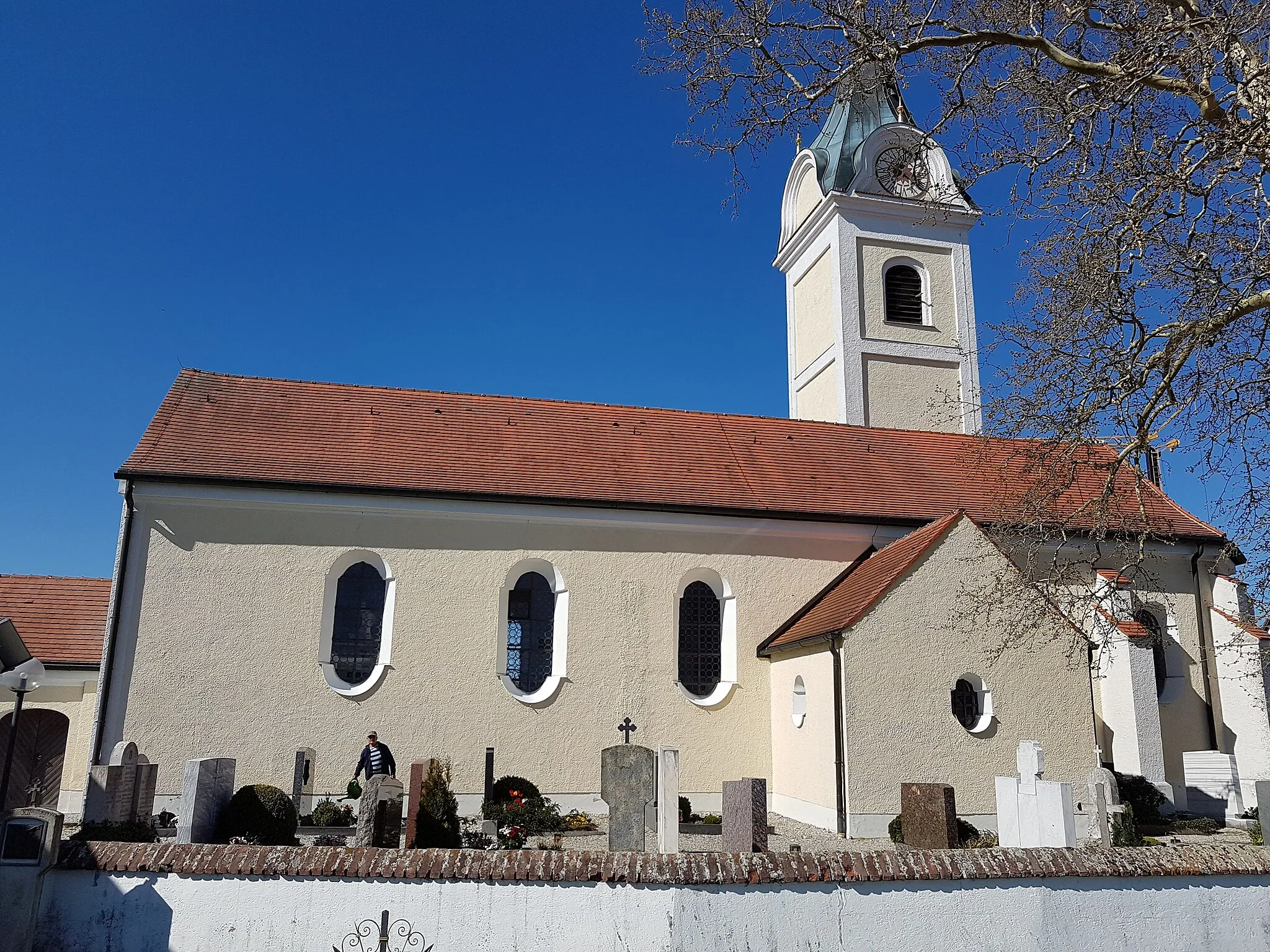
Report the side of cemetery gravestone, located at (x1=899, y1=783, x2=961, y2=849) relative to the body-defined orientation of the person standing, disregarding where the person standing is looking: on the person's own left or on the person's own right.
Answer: on the person's own left

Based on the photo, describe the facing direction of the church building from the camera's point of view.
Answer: facing to the left of the viewer

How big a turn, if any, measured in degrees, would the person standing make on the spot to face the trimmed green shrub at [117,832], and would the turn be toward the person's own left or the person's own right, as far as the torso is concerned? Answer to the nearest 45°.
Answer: approximately 45° to the person's own right

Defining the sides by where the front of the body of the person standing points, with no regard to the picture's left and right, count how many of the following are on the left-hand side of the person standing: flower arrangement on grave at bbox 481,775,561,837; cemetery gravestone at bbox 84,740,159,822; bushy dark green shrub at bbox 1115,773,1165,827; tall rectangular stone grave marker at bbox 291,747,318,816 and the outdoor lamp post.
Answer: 2

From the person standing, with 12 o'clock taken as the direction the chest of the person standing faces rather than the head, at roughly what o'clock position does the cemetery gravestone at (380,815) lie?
The cemetery gravestone is roughly at 12 o'clock from the person standing.

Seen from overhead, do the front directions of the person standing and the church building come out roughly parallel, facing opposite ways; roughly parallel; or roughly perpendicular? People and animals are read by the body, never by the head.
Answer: roughly perpendicular

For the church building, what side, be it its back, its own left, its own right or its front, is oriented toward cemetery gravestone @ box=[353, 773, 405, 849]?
left

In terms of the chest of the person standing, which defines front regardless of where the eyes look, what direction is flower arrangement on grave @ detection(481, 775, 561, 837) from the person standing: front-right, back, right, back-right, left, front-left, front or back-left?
left

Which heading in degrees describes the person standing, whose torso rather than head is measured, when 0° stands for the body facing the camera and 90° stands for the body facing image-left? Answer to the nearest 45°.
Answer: approximately 0°

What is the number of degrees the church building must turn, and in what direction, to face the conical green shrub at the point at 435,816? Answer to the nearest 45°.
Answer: approximately 90° to its left

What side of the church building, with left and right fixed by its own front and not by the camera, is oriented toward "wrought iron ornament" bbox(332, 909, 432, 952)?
left

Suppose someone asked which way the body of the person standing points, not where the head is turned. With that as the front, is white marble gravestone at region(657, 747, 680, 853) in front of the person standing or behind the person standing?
in front
